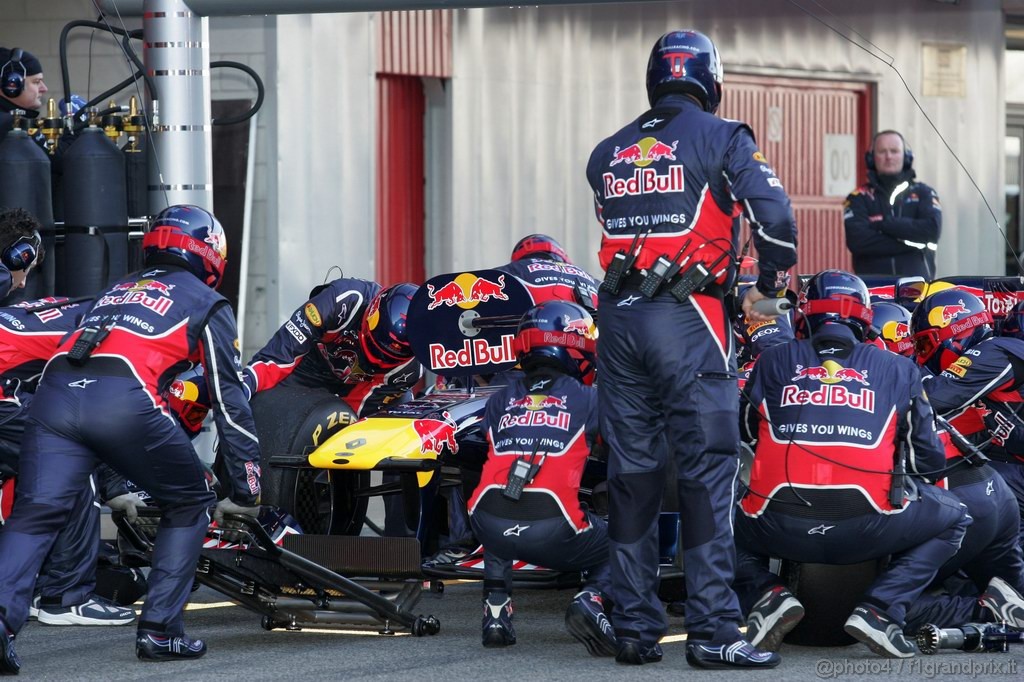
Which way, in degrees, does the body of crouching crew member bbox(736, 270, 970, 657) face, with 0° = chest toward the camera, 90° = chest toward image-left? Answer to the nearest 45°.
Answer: approximately 180°

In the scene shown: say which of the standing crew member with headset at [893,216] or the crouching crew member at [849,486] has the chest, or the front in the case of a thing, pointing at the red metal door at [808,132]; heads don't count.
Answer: the crouching crew member

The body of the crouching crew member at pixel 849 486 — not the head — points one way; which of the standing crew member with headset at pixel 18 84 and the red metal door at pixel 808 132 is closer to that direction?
the red metal door

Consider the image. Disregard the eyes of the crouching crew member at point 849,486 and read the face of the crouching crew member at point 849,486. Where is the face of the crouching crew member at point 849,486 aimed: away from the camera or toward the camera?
away from the camera

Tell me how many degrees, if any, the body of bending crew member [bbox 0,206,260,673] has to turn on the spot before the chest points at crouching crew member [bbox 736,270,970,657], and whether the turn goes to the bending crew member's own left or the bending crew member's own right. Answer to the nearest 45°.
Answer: approximately 45° to the bending crew member's own right

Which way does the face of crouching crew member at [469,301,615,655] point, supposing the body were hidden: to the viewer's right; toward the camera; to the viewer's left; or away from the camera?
away from the camera

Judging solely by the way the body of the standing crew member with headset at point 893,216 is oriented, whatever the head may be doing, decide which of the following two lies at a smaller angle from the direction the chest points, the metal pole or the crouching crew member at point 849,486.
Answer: the crouching crew member

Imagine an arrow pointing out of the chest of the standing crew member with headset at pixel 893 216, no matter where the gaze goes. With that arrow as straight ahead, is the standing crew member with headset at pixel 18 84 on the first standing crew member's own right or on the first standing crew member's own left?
on the first standing crew member's own right

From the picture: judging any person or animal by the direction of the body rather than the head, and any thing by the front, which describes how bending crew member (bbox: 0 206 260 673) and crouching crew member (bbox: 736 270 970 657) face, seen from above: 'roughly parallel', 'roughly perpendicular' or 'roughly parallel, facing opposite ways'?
roughly parallel

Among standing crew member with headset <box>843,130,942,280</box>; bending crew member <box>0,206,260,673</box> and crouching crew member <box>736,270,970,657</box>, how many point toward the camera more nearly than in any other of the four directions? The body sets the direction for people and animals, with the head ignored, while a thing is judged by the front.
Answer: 1

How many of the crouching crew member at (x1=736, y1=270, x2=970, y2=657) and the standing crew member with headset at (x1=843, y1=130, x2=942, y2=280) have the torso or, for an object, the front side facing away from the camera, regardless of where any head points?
1

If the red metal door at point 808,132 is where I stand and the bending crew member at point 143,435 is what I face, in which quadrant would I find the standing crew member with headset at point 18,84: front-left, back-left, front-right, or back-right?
front-right

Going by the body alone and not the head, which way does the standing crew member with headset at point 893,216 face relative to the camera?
toward the camera
